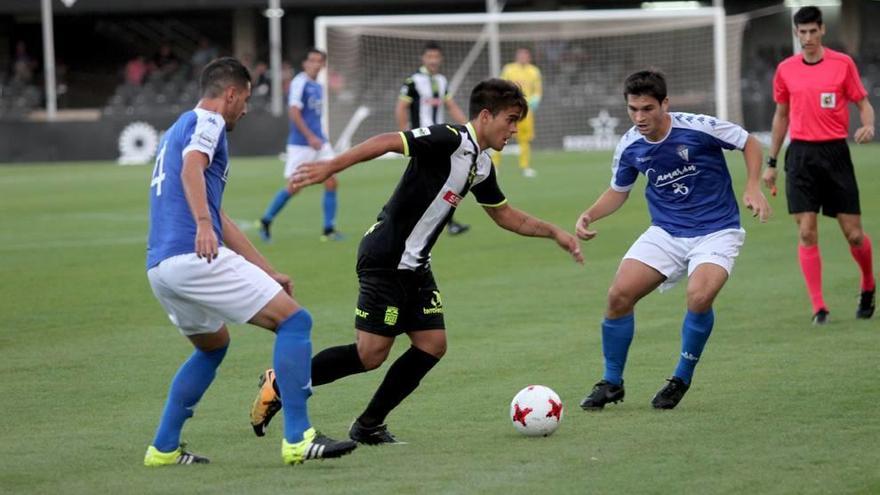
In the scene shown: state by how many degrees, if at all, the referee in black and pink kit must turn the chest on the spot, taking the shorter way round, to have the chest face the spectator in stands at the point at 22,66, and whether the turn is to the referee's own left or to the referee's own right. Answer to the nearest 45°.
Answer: approximately 135° to the referee's own right

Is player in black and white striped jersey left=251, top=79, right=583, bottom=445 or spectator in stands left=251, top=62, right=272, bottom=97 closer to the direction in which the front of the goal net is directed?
the player in black and white striped jersey

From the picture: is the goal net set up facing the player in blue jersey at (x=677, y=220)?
yes

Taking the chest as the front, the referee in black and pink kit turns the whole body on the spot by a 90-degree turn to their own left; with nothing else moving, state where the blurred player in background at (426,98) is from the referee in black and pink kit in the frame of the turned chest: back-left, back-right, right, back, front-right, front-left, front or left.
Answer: back-left

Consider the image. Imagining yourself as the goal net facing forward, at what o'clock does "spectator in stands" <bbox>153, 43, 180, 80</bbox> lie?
The spectator in stands is roughly at 4 o'clock from the goal net.

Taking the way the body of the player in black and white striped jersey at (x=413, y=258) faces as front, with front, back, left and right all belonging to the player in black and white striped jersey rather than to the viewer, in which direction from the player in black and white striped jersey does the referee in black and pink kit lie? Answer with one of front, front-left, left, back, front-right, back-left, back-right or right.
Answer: left

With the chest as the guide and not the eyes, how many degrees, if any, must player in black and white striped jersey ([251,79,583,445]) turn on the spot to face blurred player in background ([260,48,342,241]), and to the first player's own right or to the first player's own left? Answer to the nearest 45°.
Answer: approximately 135° to the first player's own left

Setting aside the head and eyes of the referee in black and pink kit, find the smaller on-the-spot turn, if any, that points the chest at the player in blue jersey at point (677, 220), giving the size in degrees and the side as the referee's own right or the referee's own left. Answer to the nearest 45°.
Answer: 0° — they already face them

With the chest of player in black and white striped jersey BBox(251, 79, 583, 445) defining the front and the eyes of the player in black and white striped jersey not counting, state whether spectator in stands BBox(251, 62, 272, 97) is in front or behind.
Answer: behind

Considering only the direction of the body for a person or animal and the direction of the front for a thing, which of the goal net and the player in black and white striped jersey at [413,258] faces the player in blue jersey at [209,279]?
the goal net

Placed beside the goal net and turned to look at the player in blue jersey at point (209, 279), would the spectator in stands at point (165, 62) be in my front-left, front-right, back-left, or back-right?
back-right

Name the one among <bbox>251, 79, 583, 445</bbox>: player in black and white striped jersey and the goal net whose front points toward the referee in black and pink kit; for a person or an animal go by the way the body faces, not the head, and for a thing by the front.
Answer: the goal net

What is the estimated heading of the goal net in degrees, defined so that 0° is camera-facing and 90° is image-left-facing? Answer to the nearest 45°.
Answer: approximately 0°

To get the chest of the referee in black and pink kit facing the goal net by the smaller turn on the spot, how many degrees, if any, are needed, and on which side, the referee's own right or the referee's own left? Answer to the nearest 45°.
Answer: approximately 180°

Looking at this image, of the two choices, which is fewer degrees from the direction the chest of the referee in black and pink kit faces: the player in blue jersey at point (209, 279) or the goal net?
the player in blue jersey

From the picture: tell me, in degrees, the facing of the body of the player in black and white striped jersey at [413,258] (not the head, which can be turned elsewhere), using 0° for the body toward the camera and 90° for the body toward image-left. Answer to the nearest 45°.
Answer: approximately 315°
